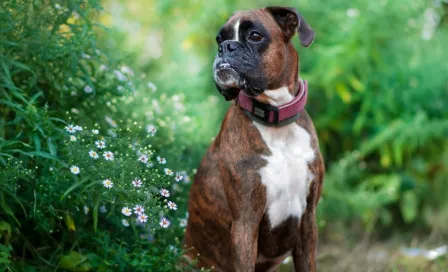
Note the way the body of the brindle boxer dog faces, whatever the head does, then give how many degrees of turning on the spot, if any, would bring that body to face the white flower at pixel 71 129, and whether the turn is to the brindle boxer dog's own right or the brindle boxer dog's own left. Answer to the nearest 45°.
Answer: approximately 135° to the brindle boxer dog's own right

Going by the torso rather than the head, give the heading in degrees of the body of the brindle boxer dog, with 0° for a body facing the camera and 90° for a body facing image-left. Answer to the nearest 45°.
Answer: approximately 315°

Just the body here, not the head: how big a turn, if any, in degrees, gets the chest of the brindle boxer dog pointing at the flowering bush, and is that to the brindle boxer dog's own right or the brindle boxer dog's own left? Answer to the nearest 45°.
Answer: approximately 135° to the brindle boxer dog's own right

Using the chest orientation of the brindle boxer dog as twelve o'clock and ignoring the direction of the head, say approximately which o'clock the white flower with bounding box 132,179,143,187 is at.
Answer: The white flower is roughly at 4 o'clock from the brindle boxer dog.
